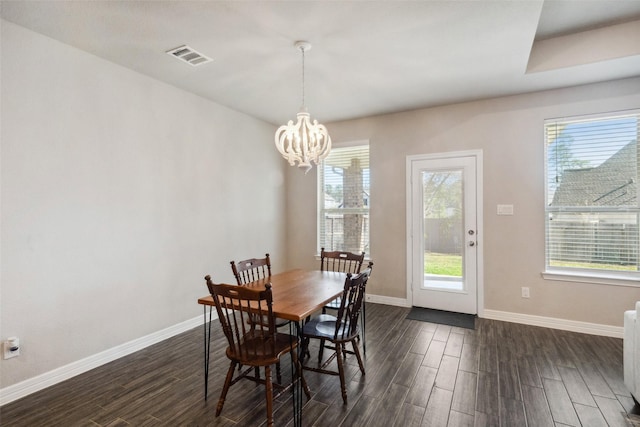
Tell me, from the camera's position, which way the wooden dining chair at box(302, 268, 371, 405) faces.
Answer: facing away from the viewer and to the left of the viewer

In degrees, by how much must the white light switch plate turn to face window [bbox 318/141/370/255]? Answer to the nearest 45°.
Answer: approximately 90° to its right

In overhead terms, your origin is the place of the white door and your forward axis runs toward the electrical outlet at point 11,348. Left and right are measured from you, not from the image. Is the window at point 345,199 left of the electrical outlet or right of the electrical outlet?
right

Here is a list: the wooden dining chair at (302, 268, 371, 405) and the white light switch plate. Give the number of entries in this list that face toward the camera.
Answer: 1

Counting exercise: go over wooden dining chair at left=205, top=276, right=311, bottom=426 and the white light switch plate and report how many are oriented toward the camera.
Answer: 1

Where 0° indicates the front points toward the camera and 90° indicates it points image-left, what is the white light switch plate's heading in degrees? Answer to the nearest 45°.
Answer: approximately 0°

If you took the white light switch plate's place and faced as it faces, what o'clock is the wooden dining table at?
The wooden dining table is roughly at 1 o'clock from the white light switch plate.

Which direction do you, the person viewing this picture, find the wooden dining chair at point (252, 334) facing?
facing away from the viewer and to the right of the viewer
